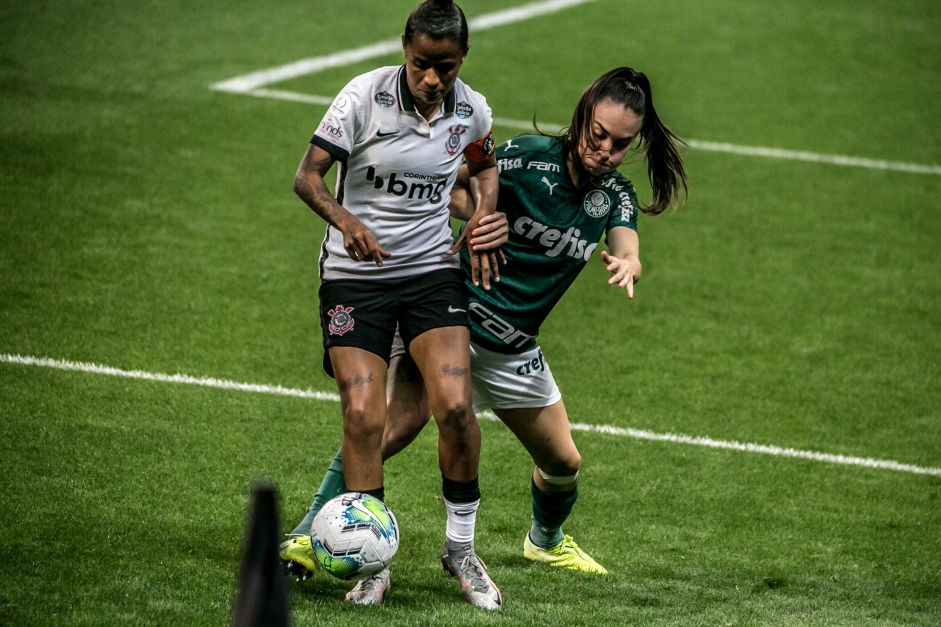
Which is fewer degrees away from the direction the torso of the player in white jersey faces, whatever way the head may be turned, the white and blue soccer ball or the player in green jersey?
the white and blue soccer ball

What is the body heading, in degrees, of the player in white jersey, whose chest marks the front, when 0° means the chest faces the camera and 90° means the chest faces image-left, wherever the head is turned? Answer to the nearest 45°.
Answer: approximately 0°

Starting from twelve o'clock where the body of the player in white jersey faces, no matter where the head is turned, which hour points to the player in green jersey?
The player in green jersey is roughly at 8 o'clock from the player in white jersey.

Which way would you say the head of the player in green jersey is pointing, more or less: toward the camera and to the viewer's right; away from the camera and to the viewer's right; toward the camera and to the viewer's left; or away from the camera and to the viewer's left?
toward the camera and to the viewer's left

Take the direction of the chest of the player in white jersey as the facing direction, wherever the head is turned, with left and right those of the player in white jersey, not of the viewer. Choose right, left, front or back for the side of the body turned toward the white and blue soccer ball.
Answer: front
